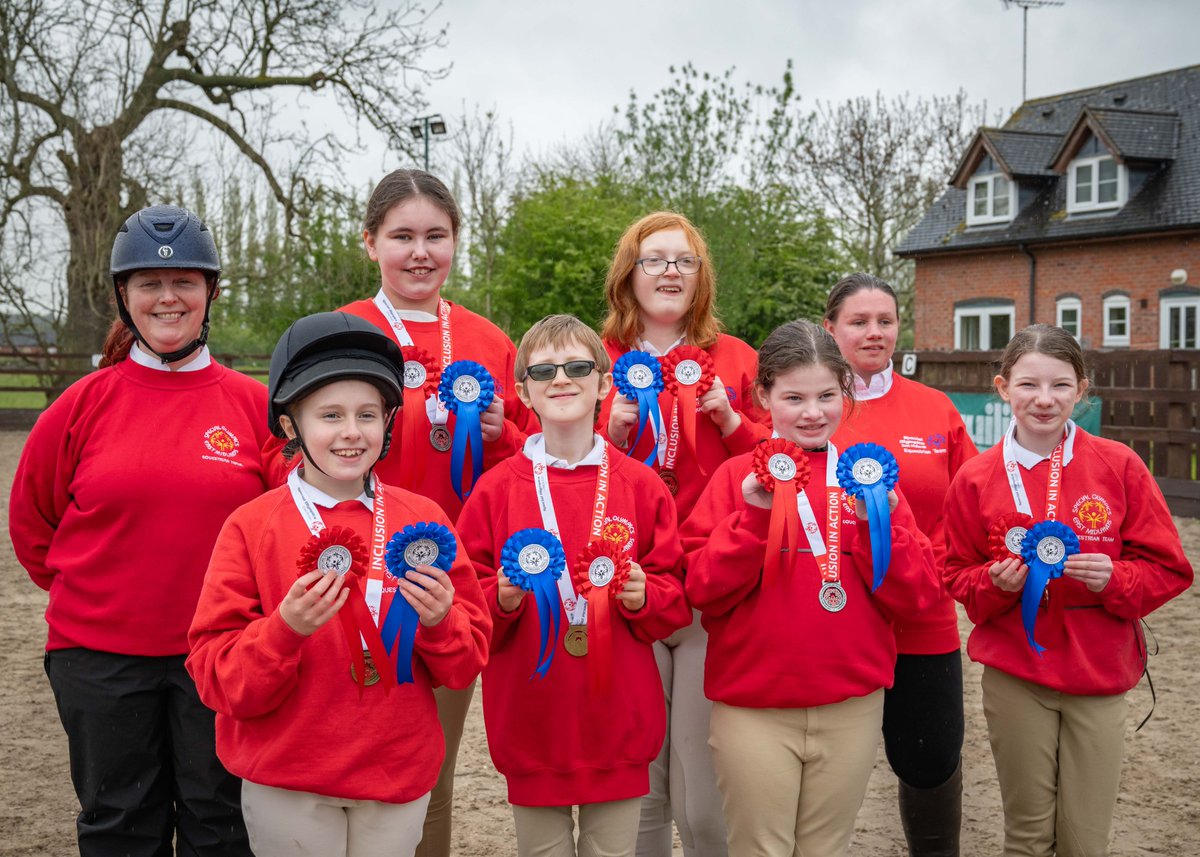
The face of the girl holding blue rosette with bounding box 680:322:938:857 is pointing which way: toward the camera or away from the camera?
toward the camera

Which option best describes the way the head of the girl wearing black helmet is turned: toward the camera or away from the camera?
toward the camera

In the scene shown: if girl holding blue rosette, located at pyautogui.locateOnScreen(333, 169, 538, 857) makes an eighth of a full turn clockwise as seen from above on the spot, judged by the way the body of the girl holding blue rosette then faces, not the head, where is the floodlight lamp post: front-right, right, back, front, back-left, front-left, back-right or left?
back-right

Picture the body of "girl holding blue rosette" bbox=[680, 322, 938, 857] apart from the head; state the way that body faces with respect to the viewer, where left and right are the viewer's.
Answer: facing the viewer

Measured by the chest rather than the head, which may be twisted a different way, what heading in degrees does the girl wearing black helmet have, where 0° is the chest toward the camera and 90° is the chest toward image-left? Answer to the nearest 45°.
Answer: approximately 0°

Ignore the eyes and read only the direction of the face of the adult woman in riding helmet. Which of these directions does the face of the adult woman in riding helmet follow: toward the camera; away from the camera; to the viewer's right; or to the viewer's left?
toward the camera

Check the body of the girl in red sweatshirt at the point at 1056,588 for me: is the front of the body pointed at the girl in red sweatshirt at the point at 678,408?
no

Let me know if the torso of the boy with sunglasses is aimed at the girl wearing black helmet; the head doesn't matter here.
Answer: no

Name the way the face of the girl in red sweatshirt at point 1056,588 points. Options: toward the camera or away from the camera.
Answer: toward the camera

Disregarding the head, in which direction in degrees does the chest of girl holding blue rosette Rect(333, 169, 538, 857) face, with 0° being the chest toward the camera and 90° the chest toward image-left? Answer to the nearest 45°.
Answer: approximately 0°

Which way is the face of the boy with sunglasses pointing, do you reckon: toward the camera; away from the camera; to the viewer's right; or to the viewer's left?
toward the camera

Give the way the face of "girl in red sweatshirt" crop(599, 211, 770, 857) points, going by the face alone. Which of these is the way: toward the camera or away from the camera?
toward the camera

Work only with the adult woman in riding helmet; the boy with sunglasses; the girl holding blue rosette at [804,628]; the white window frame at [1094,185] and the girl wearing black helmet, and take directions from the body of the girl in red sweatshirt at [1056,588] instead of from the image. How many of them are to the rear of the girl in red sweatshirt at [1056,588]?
1

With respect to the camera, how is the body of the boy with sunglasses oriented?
toward the camera

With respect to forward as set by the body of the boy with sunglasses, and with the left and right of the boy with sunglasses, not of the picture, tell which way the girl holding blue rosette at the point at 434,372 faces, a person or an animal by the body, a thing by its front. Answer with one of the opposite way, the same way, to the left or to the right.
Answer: the same way

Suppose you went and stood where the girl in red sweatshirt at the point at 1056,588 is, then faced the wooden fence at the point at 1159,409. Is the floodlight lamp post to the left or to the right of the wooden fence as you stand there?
left

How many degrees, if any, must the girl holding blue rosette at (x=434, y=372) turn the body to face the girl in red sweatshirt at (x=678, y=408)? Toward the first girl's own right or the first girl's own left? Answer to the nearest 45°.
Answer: approximately 90° to the first girl's own left

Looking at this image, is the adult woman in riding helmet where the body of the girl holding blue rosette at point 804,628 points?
no

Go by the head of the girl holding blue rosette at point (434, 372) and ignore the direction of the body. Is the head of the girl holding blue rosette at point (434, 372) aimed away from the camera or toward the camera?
toward the camera
